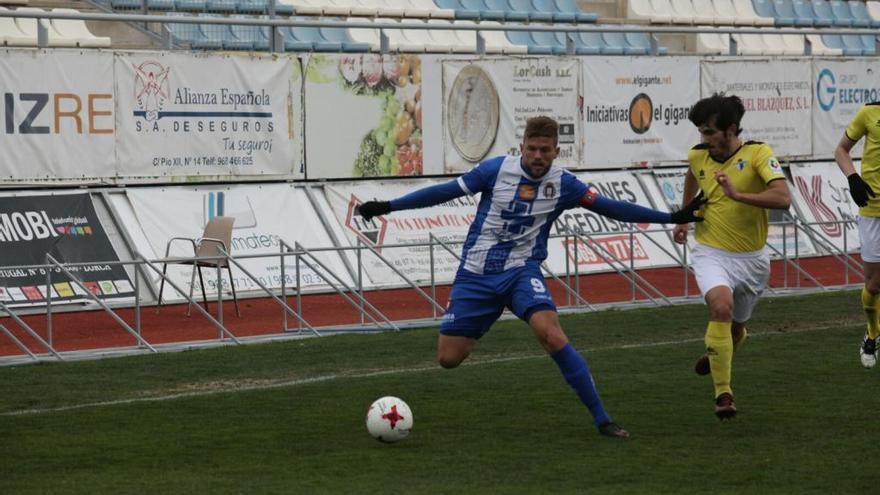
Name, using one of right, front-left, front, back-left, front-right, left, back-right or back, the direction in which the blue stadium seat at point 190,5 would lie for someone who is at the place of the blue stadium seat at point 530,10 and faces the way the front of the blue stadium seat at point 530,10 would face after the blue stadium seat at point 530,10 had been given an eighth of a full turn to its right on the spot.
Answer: front-right

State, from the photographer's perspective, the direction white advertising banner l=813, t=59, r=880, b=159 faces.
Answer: facing the viewer and to the right of the viewer

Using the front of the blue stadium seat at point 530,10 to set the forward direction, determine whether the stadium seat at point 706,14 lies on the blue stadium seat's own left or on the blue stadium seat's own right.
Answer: on the blue stadium seat's own left

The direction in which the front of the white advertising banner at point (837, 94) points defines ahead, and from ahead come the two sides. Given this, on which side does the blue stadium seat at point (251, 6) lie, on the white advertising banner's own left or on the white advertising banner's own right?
on the white advertising banner's own right

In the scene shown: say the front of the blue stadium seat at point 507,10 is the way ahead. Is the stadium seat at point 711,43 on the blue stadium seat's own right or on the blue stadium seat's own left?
on the blue stadium seat's own left

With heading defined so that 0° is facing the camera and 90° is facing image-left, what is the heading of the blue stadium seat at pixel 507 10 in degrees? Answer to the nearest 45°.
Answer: approximately 315°
